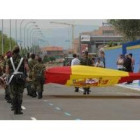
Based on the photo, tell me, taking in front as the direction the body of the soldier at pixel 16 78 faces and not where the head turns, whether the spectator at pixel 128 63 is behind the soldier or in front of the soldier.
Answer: in front

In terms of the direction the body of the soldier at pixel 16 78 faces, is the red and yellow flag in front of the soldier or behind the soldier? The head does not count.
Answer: in front
